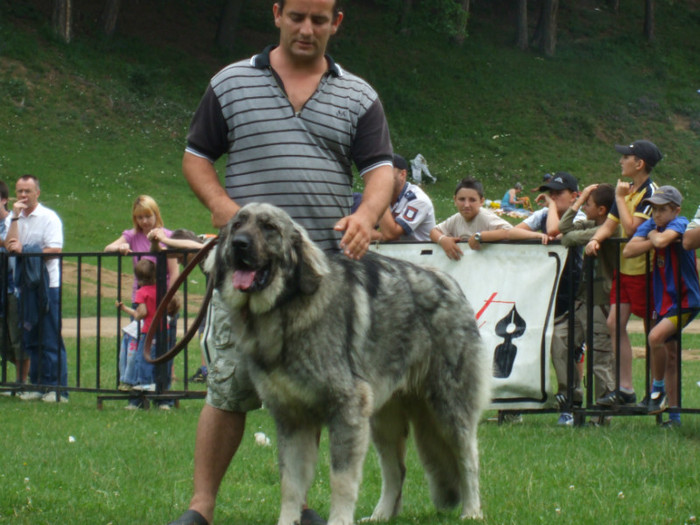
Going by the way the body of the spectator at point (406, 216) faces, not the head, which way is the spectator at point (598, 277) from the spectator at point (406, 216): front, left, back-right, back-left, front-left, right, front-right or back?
back-left

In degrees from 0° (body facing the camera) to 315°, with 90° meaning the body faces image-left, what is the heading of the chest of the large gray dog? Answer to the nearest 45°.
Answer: approximately 45°

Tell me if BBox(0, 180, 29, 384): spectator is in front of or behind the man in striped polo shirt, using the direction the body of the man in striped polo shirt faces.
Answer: behind

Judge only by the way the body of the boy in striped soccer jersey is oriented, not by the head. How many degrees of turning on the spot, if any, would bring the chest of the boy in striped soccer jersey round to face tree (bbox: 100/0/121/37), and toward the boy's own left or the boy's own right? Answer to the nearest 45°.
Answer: approximately 90° to the boy's own right

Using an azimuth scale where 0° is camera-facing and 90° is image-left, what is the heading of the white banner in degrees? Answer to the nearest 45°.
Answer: approximately 0°

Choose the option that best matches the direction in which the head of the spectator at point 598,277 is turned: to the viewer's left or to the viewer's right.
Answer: to the viewer's left
